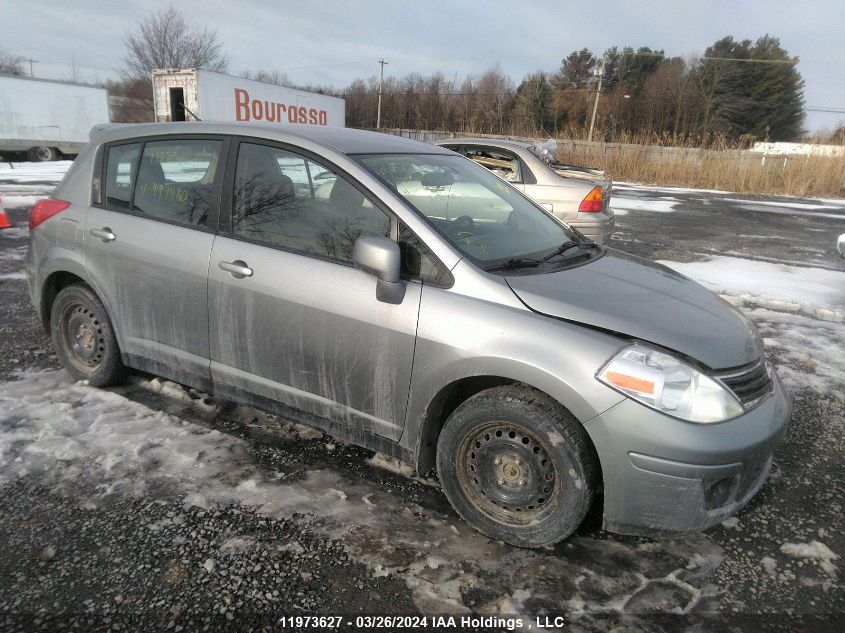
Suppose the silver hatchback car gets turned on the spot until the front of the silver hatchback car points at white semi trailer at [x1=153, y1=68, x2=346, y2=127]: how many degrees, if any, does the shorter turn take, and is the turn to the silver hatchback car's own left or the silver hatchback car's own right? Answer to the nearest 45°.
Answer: approximately 135° to the silver hatchback car's own left

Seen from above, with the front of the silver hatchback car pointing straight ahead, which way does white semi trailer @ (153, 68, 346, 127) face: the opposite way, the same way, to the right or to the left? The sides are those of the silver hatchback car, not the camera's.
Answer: to the left

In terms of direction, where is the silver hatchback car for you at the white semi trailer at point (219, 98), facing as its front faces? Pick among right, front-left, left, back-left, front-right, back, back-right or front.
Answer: back-right

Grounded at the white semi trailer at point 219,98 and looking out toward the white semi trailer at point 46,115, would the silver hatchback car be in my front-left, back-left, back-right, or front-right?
back-left

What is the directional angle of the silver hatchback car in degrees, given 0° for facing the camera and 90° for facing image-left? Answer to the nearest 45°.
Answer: approximately 315°

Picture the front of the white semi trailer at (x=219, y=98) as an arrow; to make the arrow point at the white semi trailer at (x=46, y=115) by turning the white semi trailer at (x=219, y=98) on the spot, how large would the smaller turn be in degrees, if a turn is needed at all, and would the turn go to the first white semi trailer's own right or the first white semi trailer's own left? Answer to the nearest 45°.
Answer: approximately 90° to the first white semi trailer's own left

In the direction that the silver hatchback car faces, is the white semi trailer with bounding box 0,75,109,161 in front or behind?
behind

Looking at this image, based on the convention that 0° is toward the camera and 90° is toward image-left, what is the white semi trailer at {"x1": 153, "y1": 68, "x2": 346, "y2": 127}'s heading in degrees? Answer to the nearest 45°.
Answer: approximately 225°

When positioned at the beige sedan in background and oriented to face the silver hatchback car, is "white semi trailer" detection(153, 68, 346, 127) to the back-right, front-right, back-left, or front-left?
back-right
